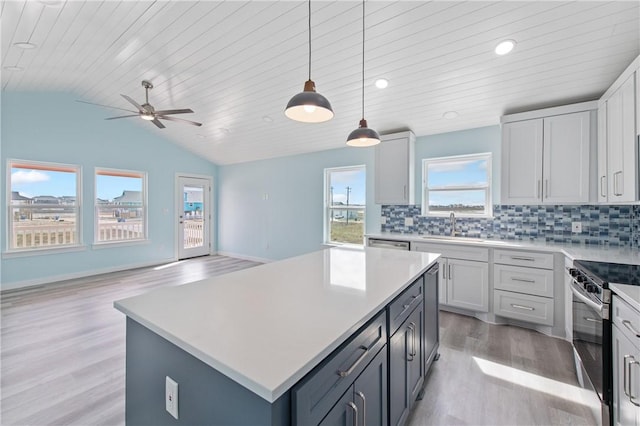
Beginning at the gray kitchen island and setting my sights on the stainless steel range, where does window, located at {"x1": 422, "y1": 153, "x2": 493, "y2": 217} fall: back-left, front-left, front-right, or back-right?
front-left

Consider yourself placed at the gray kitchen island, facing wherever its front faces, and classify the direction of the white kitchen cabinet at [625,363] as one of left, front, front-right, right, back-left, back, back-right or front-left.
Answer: front-left

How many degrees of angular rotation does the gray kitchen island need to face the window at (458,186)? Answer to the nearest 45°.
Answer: approximately 90° to its left

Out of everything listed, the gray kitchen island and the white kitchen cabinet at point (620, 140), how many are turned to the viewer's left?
1

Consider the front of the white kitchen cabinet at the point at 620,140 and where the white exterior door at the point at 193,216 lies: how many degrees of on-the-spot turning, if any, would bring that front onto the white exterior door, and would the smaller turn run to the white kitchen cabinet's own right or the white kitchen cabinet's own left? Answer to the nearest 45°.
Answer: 0° — it already faces it

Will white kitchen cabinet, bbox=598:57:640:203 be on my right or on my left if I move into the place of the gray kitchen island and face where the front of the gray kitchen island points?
on my left

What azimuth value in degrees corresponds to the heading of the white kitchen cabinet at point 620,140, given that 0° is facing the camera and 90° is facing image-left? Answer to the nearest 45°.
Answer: approximately 90°

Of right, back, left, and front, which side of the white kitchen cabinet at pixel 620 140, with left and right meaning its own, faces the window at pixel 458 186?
front

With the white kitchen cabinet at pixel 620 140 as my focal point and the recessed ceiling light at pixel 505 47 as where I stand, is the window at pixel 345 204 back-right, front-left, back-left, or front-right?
back-left

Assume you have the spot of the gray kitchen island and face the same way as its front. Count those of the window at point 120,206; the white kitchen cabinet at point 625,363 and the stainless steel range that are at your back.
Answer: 1

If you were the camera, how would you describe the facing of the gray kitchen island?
facing the viewer and to the right of the viewer

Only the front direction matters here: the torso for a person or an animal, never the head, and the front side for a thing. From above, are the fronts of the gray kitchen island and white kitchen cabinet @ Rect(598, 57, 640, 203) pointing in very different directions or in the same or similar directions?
very different directions
